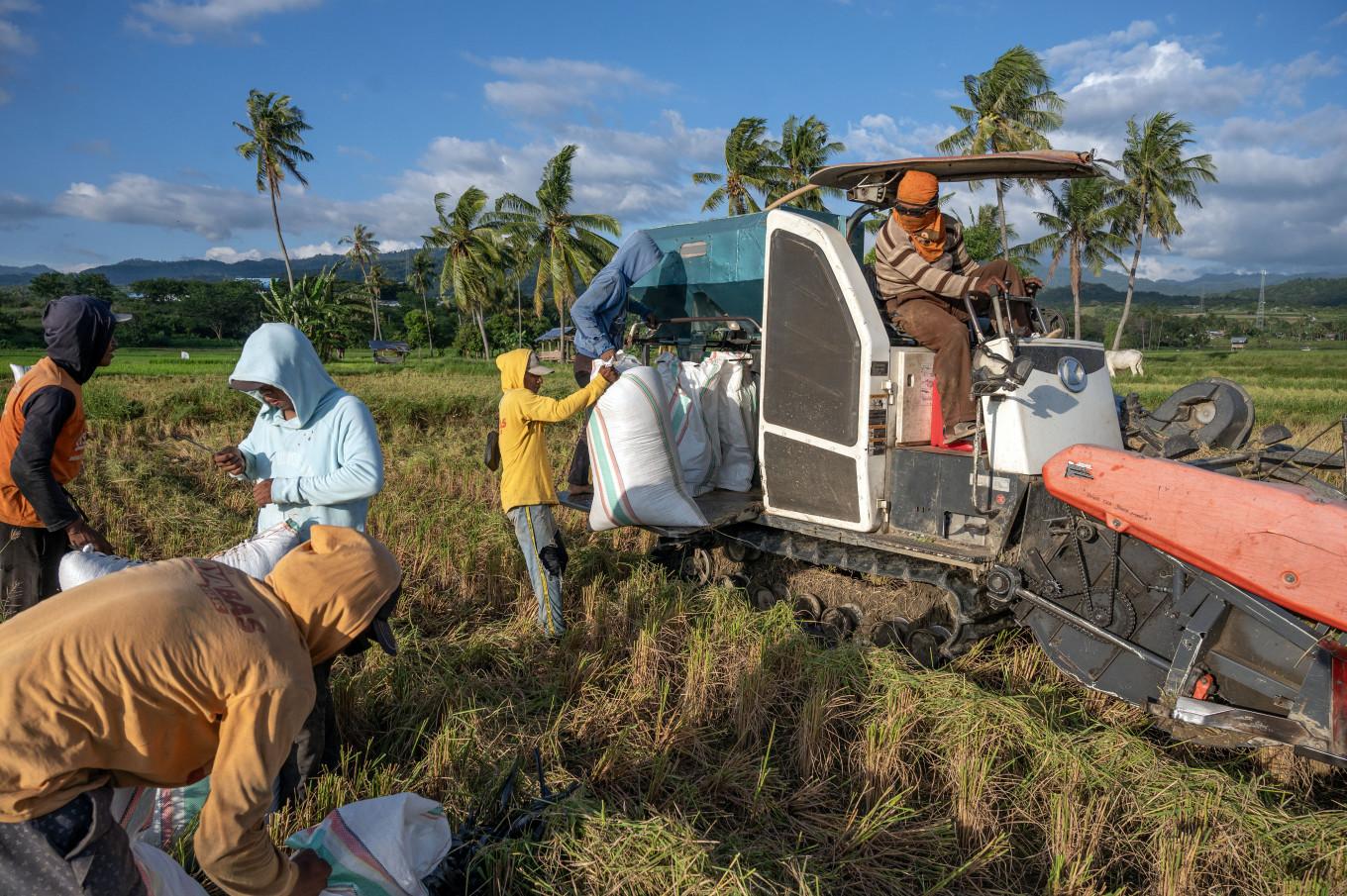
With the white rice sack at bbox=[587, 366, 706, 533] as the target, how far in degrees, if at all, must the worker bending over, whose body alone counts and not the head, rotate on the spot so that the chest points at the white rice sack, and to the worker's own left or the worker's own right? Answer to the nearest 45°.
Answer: approximately 45° to the worker's own left

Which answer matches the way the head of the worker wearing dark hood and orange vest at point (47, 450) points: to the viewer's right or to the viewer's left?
to the viewer's right

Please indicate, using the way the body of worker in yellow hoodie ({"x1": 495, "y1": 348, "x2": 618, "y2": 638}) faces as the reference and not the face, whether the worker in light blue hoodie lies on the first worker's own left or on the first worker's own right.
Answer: on the first worker's own right

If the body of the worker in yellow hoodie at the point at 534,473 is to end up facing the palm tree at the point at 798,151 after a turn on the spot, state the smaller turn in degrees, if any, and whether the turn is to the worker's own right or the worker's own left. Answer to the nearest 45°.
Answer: approximately 90° to the worker's own left

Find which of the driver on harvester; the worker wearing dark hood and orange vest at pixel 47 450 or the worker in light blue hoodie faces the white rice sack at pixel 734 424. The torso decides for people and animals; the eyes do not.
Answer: the worker wearing dark hood and orange vest

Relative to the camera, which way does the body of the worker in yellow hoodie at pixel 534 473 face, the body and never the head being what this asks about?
to the viewer's right

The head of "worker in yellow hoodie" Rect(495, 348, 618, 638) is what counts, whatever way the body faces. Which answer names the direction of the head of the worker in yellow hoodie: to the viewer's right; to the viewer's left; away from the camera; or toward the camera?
to the viewer's right

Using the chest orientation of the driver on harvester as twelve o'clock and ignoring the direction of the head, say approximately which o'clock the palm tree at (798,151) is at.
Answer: The palm tree is roughly at 7 o'clock from the driver on harvester.

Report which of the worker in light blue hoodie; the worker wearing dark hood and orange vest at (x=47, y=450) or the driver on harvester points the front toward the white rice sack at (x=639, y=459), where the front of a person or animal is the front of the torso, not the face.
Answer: the worker wearing dark hood and orange vest

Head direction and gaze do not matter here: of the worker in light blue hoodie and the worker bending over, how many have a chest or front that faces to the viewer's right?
1

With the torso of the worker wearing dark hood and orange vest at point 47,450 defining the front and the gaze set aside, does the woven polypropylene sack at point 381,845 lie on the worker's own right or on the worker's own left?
on the worker's own right

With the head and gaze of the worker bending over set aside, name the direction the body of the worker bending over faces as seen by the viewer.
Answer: to the viewer's right

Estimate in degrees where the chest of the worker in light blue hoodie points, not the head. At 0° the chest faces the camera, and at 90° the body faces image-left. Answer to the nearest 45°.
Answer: approximately 45°

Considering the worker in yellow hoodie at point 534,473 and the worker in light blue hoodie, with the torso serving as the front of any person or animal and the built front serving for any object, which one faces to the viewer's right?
the worker in yellow hoodie

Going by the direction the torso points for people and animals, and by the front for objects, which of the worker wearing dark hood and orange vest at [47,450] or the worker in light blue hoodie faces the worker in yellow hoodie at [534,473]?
the worker wearing dark hood and orange vest

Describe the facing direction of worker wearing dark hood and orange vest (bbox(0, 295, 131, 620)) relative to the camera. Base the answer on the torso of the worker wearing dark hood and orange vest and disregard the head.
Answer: to the viewer's right

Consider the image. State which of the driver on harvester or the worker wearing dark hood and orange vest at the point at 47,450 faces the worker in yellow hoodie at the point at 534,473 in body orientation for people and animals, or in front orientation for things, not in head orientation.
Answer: the worker wearing dark hood and orange vest

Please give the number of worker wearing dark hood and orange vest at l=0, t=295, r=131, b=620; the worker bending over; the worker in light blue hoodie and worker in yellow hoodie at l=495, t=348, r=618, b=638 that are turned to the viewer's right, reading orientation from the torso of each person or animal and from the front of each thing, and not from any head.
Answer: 3
